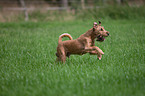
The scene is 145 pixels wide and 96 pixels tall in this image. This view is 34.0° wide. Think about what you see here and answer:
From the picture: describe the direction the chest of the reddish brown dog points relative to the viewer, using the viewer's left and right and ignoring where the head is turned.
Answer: facing to the right of the viewer
